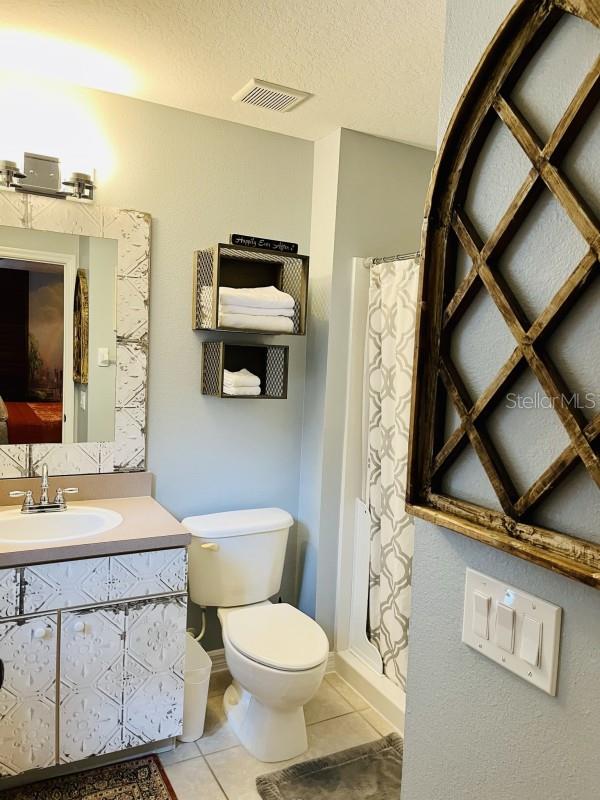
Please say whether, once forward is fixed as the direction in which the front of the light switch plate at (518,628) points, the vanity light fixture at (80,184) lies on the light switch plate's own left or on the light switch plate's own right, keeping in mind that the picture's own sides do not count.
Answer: on the light switch plate's own right

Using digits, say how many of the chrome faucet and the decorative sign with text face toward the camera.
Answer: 2

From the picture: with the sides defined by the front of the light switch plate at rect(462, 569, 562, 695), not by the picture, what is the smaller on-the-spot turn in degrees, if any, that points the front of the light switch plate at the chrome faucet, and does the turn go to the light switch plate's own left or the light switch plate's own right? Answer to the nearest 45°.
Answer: approximately 90° to the light switch plate's own right

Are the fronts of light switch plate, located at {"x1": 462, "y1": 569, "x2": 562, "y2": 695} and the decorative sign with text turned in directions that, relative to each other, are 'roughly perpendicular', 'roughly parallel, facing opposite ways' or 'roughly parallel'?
roughly perpendicular

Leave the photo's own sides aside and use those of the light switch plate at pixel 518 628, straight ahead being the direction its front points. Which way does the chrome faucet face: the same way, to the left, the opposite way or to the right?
to the left

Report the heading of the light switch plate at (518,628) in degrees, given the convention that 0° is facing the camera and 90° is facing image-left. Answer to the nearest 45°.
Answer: approximately 45°

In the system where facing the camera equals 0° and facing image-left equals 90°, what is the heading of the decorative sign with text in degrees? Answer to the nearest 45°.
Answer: approximately 0°

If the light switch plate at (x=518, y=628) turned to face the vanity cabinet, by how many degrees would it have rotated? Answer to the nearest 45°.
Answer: approximately 90° to its right
